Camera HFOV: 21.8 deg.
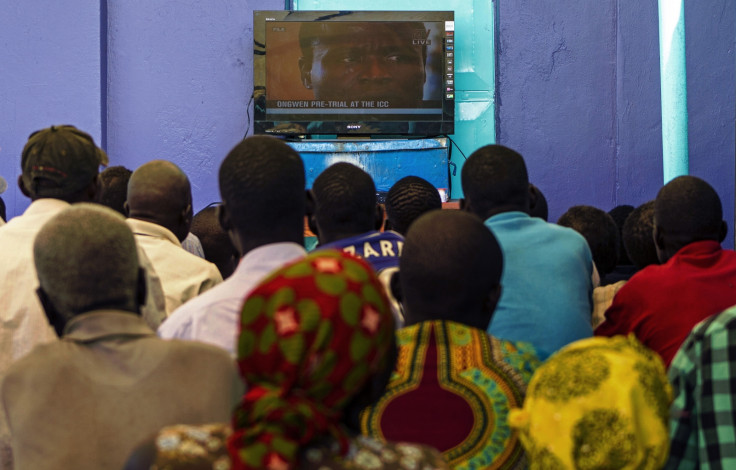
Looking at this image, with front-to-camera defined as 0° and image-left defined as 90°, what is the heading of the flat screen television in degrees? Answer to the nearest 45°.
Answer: approximately 0°
